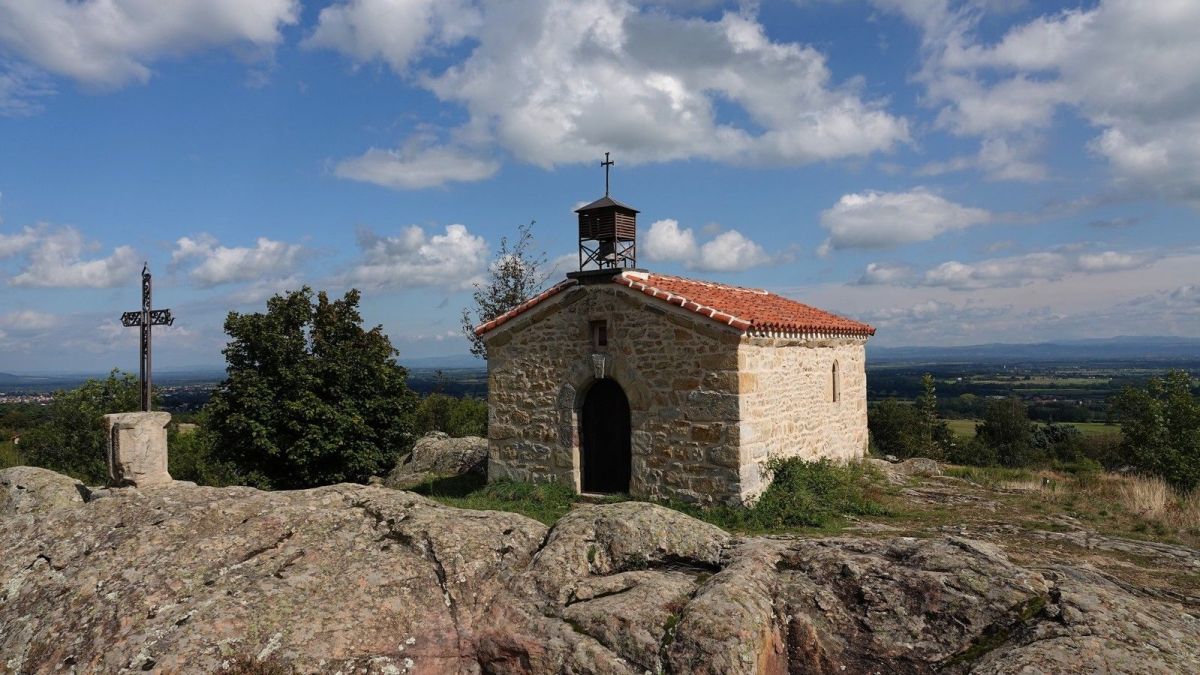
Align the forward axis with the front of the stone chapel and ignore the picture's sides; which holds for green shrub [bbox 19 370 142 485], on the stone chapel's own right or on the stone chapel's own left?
on the stone chapel's own right

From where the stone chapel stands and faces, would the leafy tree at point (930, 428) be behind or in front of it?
behind

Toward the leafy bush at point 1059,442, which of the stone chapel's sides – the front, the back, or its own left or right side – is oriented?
back

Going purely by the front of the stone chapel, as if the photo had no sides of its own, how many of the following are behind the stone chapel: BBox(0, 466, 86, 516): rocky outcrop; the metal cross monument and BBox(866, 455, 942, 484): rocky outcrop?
1

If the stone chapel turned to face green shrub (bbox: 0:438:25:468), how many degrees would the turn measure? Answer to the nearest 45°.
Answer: approximately 90° to its right

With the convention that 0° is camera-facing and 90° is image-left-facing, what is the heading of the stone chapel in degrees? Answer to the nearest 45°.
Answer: approximately 45°

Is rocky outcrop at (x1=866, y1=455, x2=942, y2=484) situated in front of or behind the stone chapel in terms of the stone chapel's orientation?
behind

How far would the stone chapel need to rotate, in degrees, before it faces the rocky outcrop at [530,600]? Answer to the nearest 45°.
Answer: approximately 45° to its left

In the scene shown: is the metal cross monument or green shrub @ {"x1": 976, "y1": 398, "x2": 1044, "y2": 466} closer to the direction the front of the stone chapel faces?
the metal cross monument

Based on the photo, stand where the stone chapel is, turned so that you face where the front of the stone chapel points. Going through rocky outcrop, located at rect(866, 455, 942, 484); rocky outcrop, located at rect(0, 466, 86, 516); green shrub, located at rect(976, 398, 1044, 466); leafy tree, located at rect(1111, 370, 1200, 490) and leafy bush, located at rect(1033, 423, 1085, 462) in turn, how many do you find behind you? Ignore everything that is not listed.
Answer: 4

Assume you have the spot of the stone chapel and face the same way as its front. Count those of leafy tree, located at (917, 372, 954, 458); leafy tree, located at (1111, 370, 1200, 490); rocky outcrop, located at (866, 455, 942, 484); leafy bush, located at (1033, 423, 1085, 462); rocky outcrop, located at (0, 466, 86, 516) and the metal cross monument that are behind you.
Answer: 4

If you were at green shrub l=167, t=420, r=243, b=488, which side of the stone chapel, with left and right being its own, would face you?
right

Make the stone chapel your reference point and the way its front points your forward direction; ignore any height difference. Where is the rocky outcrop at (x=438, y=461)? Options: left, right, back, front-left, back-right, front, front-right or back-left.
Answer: right

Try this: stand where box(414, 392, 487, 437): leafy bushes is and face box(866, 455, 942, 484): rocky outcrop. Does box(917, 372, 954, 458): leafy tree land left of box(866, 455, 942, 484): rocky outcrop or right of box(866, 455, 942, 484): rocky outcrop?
left

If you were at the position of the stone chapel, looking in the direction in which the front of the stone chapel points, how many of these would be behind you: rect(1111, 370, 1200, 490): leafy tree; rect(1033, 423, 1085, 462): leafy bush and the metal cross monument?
2

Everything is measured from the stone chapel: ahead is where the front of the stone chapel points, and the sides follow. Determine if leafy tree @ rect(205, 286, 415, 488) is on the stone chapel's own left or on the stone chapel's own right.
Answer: on the stone chapel's own right
